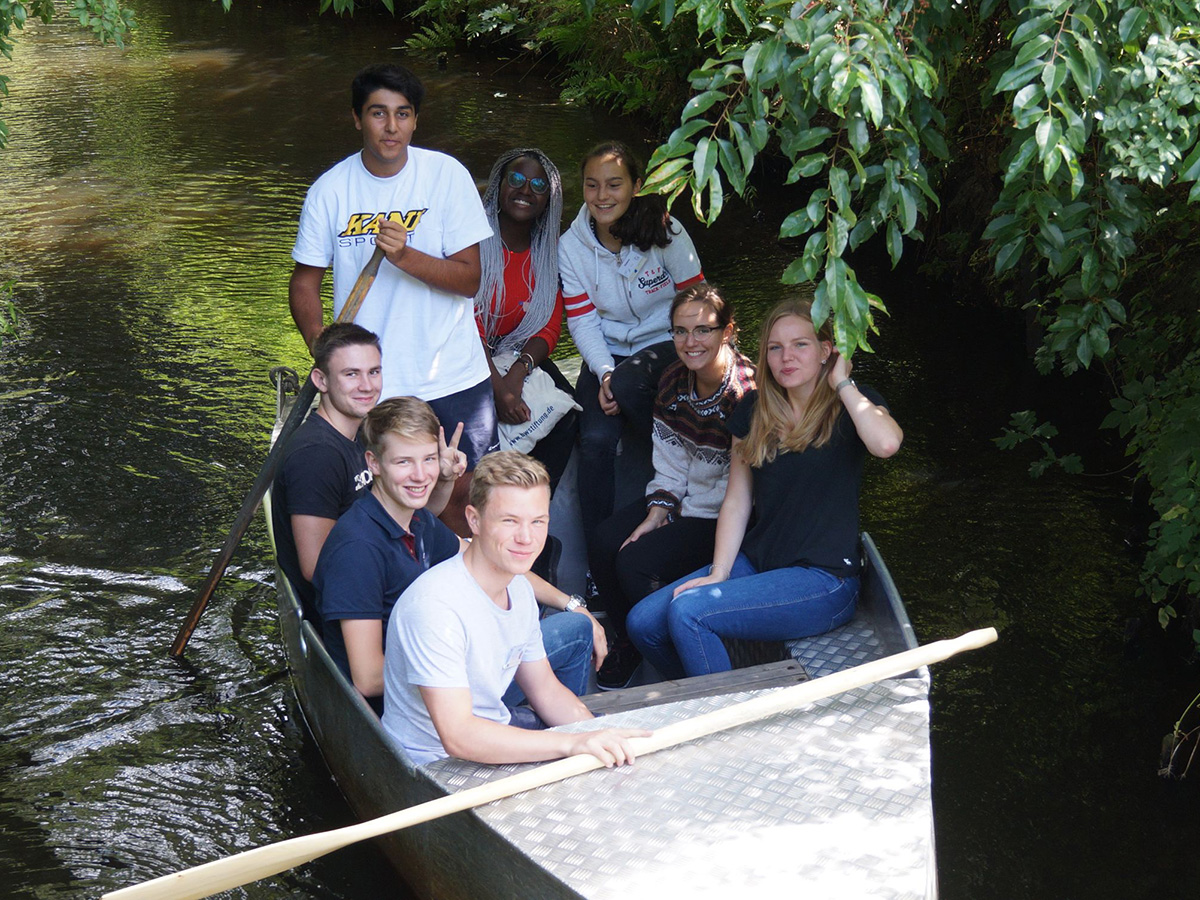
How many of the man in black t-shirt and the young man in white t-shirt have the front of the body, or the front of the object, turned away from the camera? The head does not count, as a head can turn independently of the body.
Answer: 0

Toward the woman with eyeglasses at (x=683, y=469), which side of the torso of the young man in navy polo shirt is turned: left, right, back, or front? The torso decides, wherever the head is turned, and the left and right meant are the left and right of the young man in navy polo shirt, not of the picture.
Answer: left

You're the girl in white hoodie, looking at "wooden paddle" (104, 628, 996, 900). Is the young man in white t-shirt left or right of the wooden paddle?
right

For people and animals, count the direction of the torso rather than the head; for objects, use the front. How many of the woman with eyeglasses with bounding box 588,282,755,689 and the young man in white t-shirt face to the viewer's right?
0

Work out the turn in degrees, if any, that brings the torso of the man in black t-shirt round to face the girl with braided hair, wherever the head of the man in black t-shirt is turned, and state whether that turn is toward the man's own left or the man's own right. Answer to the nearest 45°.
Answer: approximately 90° to the man's own left

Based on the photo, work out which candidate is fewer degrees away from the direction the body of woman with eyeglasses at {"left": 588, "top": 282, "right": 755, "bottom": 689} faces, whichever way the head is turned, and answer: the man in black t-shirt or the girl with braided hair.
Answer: the man in black t-shirt

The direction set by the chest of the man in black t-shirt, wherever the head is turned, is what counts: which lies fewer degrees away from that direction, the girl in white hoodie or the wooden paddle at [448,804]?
the wooden paddle

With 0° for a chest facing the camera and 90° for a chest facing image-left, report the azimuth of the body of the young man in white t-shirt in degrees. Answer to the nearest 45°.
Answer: approximately 0°
